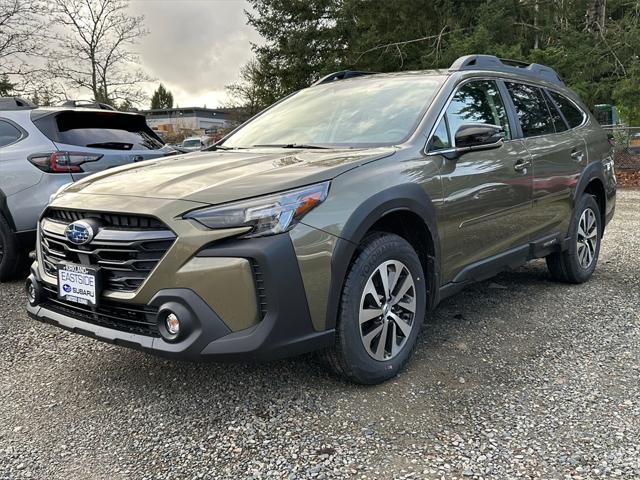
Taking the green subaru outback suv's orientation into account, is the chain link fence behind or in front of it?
behind

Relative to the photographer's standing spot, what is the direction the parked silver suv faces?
facing away from the viewer and to the left of the viewer

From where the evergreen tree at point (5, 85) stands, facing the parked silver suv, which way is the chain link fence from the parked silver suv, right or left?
left

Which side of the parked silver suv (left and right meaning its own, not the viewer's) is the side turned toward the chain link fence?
right

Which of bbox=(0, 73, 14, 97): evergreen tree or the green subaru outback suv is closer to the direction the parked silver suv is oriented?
the evergreen tree

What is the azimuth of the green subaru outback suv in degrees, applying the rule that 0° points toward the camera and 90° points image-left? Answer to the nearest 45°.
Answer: approximately 45°

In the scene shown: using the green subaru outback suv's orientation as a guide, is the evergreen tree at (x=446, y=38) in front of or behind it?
behind

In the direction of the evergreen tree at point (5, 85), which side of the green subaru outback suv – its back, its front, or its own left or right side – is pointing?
right
